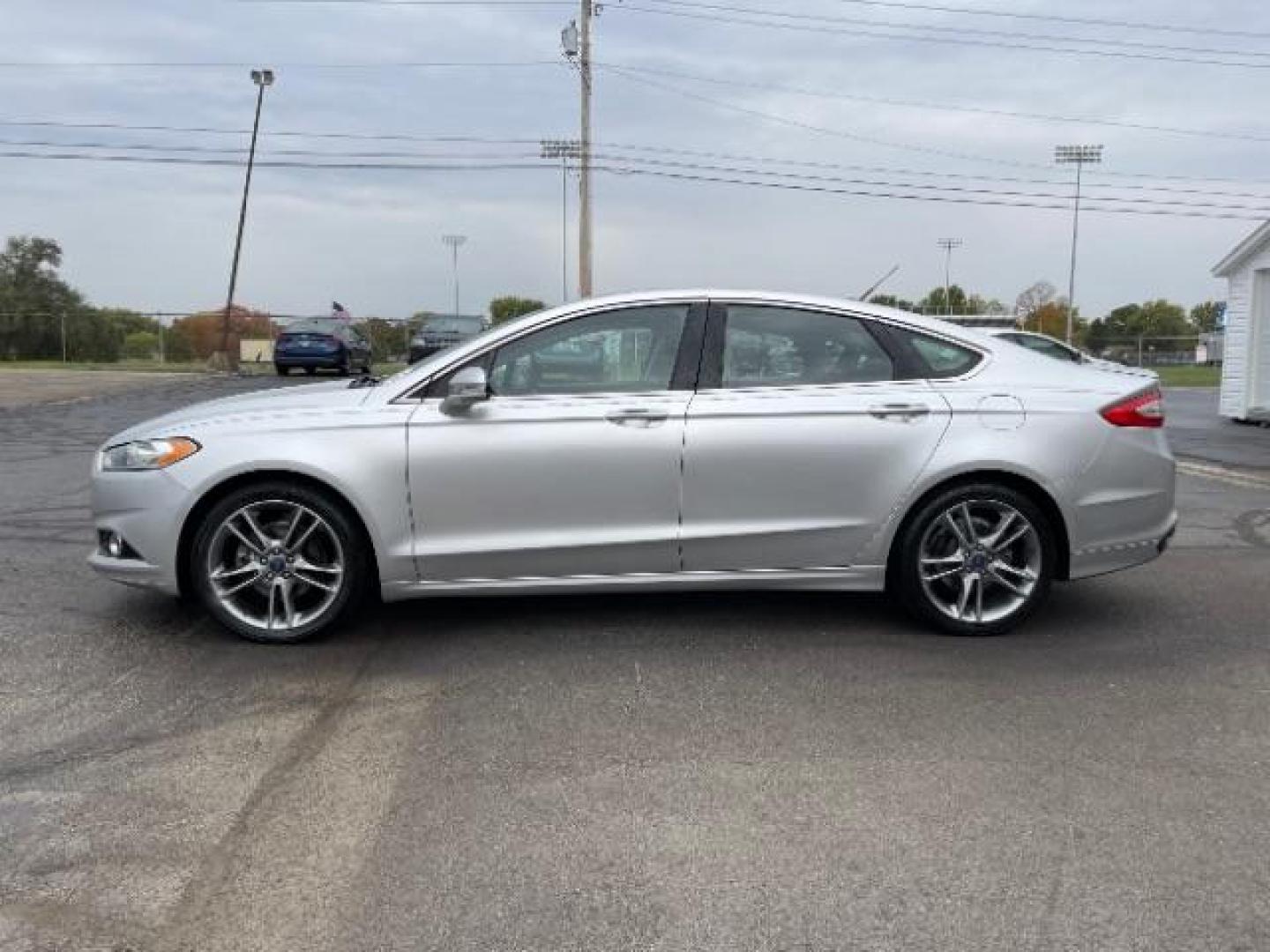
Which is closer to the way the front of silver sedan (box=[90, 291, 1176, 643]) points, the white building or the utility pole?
the utility pole

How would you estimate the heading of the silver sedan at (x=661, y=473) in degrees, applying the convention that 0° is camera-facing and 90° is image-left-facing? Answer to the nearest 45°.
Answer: approximately 90°

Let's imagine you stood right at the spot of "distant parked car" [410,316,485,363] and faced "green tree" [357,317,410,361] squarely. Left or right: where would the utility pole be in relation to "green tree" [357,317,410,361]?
right

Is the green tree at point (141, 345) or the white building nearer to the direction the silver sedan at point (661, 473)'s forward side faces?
the green tree

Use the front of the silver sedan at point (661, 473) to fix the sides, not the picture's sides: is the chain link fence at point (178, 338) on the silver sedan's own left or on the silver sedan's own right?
on the silver sedan's own right

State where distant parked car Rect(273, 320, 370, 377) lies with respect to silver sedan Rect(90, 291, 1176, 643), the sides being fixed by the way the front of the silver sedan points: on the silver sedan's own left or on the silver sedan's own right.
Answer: on the silver sedan's own right

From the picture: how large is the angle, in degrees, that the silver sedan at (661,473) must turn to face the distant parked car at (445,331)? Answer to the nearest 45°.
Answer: approximately 90° to its right

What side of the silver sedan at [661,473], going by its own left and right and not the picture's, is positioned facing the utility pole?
right

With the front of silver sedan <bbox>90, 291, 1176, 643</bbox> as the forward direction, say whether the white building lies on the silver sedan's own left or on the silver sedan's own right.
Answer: on the silver sedan's own right

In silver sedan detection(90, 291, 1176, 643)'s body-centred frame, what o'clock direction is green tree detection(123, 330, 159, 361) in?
The green tree is roughly at 2 o'clock from the silver sedan.

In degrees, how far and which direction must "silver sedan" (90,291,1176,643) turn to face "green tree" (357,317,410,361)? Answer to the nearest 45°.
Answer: approximately 90° to its right
